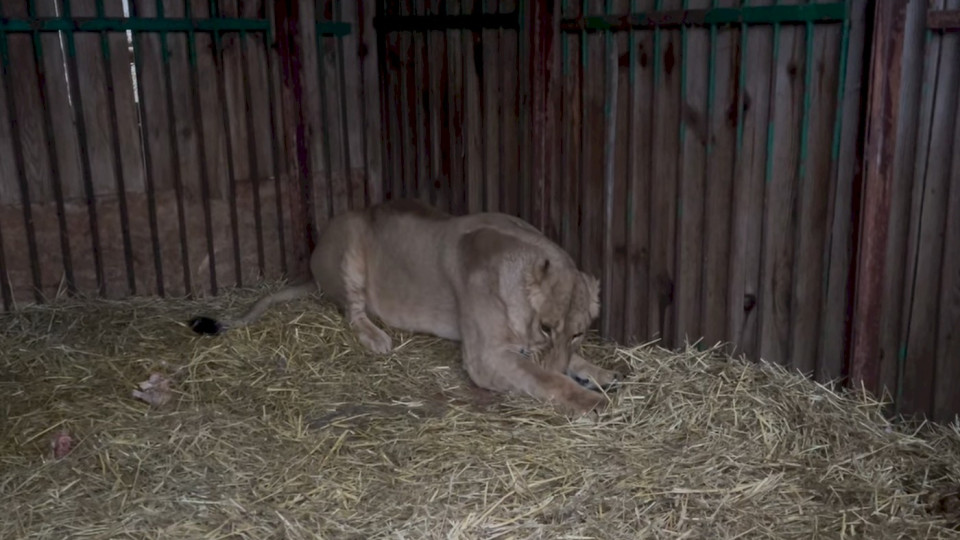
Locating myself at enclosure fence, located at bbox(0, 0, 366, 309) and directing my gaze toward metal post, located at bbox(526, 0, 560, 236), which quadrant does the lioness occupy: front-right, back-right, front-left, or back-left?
front-right

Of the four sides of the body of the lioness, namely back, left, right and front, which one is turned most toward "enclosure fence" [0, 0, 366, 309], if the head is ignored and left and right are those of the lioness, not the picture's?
back

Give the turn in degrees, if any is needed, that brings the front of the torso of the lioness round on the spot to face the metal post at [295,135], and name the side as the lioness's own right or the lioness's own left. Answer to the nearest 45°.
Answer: approximately 180°

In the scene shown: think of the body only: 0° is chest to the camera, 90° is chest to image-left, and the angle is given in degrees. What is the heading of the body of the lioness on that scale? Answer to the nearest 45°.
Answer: approximately 315°
